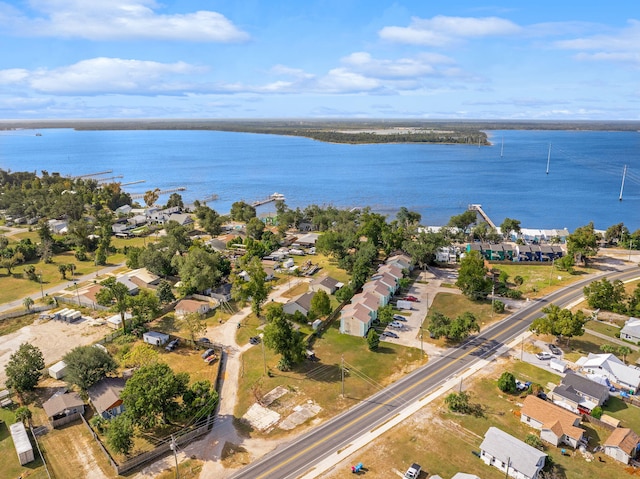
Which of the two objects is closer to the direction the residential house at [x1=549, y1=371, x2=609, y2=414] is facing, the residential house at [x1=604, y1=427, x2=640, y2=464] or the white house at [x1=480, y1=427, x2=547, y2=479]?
the white house

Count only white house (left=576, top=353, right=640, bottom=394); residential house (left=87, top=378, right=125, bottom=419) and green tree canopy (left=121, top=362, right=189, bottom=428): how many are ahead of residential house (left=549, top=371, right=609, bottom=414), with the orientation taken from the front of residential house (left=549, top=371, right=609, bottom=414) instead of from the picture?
2

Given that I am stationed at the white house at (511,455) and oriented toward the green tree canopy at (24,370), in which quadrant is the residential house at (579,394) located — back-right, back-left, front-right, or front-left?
back-right

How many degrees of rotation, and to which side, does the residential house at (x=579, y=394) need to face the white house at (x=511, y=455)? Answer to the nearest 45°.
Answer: approximately 45° to its left

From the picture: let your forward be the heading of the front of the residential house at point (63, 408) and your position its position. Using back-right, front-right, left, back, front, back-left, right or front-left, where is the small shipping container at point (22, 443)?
right

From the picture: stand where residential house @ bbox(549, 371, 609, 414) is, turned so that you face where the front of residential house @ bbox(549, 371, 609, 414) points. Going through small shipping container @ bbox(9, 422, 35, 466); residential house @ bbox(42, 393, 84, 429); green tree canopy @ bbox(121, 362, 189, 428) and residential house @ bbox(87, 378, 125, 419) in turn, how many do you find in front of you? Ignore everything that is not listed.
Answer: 4

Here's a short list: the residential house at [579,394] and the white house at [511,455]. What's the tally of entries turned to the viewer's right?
0

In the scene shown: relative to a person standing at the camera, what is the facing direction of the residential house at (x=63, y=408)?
facing the viewer and to the right of the viewer

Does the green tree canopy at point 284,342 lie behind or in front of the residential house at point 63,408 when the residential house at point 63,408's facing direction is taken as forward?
in front
